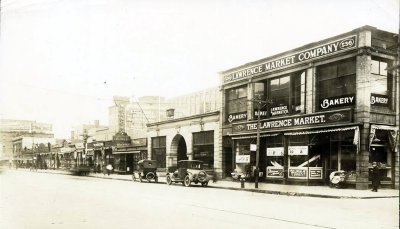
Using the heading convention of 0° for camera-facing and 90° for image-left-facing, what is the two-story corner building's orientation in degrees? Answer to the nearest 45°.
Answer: approximately 45°

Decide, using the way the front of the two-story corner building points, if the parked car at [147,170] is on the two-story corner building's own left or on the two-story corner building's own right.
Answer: on the two-story corner building's own right

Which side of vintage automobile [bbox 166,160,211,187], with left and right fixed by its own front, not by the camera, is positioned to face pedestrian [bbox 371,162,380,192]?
back

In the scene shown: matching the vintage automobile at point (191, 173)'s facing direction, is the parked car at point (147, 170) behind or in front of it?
in front

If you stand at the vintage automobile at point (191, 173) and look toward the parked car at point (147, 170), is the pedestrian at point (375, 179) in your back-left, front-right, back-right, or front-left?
back-right

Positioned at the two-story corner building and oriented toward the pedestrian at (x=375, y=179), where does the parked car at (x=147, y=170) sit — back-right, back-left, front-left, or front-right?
back-right

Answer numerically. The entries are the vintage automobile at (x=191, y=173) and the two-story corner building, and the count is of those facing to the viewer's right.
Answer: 0

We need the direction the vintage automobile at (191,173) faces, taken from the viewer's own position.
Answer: facing away from the viewer and to the left of the viewer

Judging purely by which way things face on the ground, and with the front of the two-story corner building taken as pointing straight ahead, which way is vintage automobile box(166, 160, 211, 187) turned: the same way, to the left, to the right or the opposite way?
to the right
